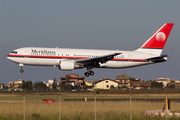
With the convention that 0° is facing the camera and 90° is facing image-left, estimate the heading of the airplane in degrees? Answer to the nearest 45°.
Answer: approximately 90°
